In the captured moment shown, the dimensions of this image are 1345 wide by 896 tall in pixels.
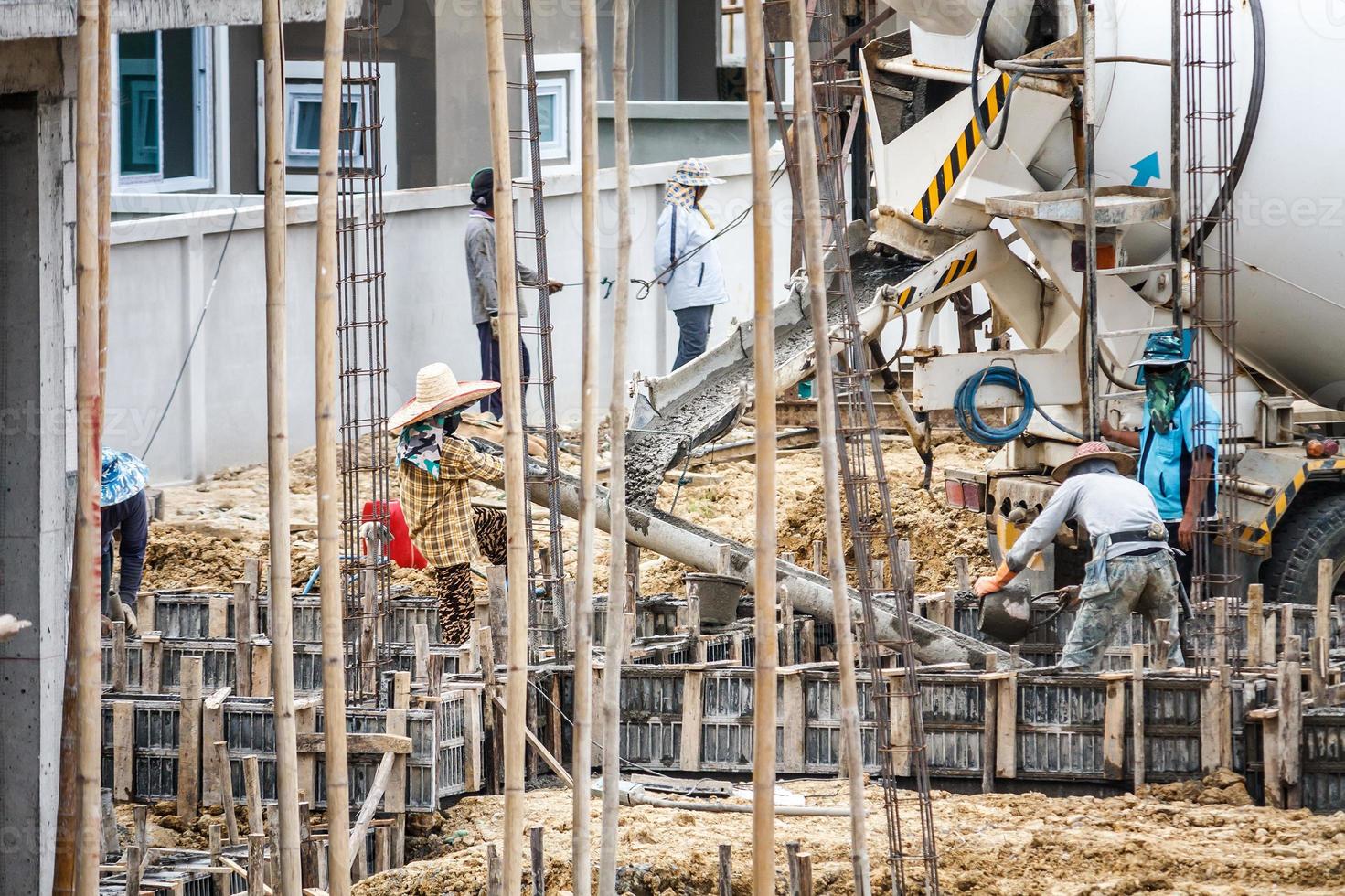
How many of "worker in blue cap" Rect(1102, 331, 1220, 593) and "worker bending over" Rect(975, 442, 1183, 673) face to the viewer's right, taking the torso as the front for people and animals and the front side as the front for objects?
0

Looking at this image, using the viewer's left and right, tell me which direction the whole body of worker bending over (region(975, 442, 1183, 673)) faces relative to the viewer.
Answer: facing away from the viewer and to the left of the viewer

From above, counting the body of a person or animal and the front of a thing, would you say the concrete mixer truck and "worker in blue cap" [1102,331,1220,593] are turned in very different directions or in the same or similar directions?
very different directions

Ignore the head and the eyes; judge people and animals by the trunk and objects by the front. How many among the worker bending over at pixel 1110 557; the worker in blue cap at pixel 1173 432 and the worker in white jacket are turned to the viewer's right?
1

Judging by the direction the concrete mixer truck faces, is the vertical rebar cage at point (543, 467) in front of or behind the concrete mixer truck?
behind

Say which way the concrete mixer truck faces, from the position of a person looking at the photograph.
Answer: facing away from the viewer and to the right of the viewer

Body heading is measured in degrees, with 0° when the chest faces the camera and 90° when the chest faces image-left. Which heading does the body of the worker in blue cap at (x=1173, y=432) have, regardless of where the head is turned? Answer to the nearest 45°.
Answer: approximately 45°

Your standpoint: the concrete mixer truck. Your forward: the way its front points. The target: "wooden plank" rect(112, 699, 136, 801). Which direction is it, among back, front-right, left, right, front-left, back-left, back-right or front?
back

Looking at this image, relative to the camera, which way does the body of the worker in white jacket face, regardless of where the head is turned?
to the viewer's right

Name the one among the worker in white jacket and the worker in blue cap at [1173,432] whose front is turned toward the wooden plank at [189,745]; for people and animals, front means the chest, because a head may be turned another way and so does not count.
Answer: the worker in blue cap

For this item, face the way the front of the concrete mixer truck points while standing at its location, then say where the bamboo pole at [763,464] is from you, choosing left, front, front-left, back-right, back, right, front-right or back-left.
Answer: back-right

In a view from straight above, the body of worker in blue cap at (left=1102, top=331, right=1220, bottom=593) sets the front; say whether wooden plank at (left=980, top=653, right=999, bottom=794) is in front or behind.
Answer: in front

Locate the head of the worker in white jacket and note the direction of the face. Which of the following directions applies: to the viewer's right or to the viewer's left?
to the viewer's right
